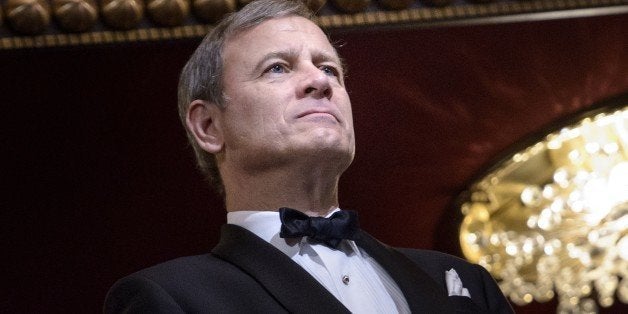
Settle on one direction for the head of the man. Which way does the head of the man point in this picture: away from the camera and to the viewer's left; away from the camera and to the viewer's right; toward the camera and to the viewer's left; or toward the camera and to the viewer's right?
toward the camera and to the viewer's right

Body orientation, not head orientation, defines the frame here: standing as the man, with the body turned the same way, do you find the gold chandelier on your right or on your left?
on your left
